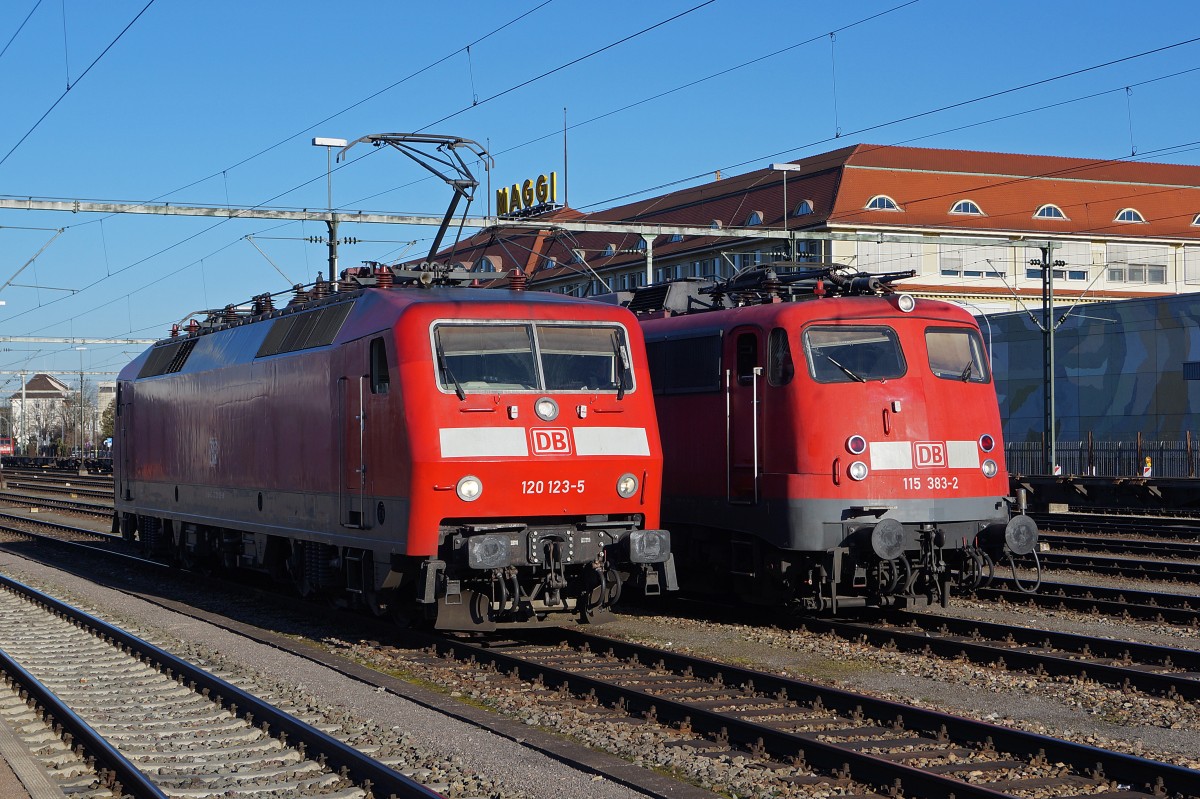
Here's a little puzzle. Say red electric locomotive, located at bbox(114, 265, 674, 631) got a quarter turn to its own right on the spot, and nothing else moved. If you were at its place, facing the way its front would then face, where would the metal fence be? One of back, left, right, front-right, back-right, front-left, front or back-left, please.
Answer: back

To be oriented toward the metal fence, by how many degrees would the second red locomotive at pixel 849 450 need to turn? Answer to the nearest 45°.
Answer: approximately 135° to its left

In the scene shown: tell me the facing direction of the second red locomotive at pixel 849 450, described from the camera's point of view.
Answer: facing the viewer and to the right of the viewer

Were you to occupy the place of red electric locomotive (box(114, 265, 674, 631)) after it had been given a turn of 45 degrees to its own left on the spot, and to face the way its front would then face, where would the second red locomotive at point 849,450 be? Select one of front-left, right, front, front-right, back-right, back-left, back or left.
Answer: front
